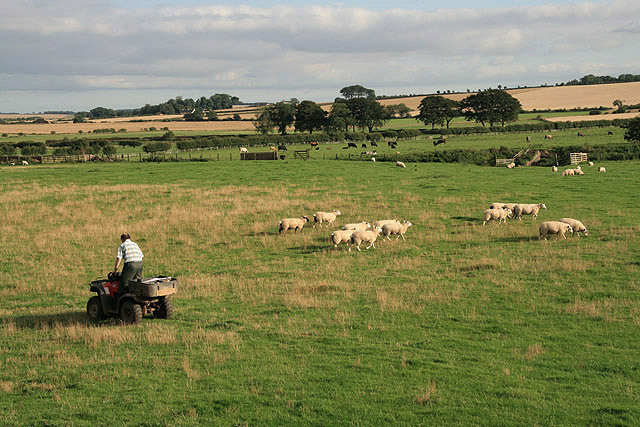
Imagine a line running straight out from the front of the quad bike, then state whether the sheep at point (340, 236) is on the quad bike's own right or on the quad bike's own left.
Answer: on the quad bike's own right

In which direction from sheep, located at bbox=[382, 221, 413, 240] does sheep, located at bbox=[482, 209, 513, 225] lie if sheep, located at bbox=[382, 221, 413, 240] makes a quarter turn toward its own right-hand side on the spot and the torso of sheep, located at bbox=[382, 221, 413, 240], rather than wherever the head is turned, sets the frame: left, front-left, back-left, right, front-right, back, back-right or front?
back-left

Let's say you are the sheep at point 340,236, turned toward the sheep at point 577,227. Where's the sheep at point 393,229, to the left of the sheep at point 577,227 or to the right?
left

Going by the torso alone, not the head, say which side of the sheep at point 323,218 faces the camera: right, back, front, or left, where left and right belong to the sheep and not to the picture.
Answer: right

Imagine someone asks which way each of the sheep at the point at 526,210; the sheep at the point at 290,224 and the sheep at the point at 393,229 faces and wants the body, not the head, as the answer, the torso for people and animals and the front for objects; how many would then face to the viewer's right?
3

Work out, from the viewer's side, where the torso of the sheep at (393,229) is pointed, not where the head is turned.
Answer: to the viewer's right

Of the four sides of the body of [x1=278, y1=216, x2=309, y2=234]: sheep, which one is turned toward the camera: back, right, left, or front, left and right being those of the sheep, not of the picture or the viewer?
right

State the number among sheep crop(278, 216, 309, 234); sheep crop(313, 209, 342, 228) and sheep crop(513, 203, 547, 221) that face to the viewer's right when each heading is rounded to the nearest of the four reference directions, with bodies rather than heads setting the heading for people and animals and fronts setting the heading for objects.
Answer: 3

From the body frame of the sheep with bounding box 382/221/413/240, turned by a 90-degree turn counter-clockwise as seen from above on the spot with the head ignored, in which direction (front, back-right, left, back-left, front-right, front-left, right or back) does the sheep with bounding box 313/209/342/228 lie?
front-left

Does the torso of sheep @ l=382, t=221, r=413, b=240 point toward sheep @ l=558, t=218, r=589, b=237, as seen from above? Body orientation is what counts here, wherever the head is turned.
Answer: yes

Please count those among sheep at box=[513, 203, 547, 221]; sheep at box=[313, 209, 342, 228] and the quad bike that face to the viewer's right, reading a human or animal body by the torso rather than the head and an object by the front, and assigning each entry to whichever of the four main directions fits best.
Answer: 2

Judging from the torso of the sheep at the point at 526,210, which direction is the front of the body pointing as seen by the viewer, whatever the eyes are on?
to the viewer's right

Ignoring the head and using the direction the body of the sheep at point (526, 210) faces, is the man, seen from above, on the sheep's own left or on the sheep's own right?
on the sheep's own right
